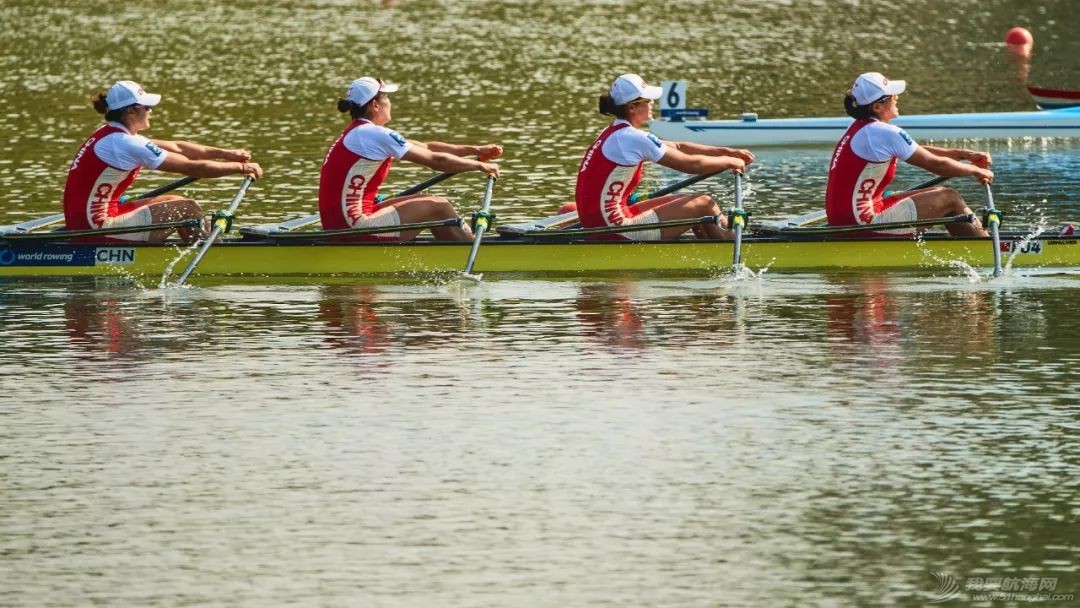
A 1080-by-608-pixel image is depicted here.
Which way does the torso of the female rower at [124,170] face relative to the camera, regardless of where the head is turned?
to the viewer's right

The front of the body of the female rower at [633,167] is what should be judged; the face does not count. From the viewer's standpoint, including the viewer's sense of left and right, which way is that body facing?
facing to the right of the viewer

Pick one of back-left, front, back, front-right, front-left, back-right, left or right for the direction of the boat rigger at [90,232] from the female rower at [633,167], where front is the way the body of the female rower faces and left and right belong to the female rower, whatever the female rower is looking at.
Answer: back

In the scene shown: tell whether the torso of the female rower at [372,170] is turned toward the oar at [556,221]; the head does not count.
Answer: yes

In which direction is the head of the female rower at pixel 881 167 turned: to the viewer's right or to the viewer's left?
to the viewer's right

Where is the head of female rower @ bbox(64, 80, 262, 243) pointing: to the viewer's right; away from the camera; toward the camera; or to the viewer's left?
to the viewer's right

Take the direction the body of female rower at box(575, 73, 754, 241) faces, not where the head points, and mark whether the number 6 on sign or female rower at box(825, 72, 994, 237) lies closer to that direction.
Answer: the female rower

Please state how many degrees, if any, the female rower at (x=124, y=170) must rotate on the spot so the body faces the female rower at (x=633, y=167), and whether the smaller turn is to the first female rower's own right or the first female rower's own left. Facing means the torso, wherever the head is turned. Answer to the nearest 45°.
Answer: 0° — they already face them

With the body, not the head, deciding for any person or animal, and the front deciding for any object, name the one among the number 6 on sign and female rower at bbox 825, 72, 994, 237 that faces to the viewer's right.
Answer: the female rower

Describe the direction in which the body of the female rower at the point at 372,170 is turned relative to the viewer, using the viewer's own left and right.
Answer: facing to the right of the viewer

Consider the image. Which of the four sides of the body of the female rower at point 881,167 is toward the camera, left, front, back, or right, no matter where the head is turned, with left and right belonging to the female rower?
right
